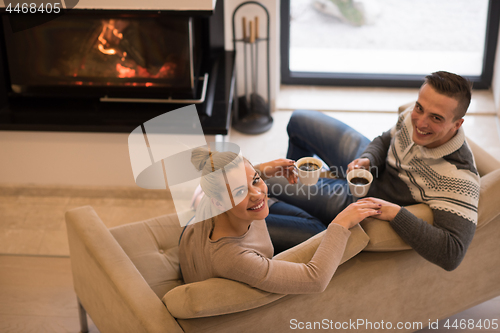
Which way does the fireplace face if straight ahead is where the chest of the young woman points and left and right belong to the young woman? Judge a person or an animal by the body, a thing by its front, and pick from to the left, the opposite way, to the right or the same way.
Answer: to the right

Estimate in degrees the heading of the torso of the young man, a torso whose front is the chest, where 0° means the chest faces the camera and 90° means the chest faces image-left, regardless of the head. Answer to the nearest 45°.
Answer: approximately 45°

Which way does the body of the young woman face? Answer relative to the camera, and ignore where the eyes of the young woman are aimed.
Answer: to the viewer's right

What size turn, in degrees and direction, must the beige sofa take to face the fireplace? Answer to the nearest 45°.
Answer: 0° — it already faces it

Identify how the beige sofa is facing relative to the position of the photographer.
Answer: facing away from the viewer and to the left of the viewer

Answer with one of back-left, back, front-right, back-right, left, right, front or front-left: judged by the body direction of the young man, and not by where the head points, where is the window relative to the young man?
back-right

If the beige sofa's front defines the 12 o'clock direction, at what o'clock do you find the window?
The window is roughly at 2 o'clock from the beige sofa.

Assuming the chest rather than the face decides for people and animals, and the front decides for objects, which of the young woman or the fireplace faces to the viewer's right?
the young woman
